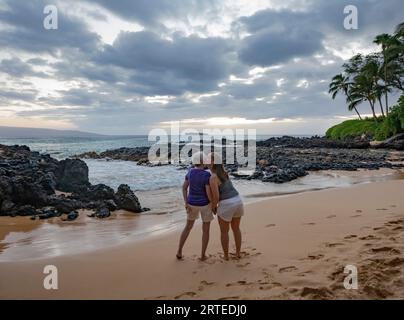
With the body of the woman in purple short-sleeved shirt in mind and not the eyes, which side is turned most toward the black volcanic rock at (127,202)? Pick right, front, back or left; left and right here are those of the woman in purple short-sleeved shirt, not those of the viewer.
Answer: front

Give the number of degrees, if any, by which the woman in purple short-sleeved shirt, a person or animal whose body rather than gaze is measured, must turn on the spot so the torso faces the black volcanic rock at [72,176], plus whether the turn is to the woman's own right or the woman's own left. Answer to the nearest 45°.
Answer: approximately 45° to the woman's own left

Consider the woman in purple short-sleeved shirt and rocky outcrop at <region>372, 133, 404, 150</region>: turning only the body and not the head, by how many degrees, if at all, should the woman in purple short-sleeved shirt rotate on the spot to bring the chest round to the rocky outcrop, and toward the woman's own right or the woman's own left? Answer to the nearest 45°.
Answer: approximately 45° to the woman's own right

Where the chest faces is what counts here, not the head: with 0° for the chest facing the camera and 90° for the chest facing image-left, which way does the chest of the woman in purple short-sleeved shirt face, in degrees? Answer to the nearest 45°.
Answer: approximately 180°
